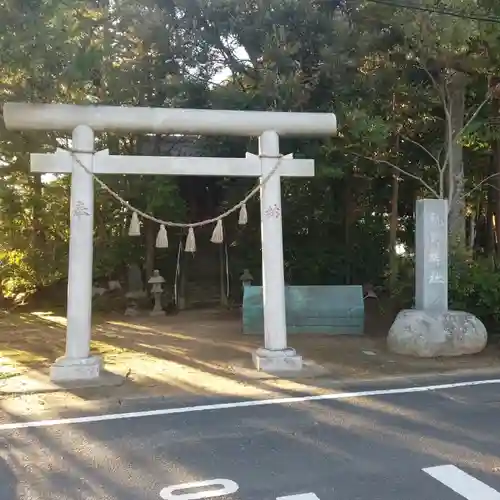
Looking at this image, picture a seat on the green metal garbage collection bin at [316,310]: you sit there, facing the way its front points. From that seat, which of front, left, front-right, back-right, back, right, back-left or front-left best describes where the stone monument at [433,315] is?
front-left

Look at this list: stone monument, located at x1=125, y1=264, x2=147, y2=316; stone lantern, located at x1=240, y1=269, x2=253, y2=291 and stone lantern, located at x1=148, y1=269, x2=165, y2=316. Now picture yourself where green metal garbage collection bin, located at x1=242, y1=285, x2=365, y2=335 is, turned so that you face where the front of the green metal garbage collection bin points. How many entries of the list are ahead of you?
0

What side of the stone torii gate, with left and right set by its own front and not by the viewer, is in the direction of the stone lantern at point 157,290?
back

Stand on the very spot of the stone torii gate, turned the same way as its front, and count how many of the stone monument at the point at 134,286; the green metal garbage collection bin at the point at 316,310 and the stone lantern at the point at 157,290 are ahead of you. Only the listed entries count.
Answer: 0

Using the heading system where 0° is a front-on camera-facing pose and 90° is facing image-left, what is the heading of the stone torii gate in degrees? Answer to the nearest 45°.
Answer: approximately 0°

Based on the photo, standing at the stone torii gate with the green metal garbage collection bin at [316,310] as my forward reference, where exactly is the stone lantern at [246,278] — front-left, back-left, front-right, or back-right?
front-left

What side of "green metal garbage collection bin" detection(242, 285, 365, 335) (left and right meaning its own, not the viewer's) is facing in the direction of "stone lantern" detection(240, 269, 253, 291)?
back

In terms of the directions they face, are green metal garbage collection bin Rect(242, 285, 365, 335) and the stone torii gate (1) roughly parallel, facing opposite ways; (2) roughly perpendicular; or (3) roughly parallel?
roughly parallel

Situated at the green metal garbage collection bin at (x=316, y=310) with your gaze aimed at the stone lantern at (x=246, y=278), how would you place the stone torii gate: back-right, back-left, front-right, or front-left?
back-left

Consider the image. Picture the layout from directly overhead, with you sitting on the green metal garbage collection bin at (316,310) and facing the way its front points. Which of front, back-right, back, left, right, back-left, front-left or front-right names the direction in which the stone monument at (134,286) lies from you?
back-right

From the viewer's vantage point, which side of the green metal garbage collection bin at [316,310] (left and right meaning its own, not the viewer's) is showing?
front

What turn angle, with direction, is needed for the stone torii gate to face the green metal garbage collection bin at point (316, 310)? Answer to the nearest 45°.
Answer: approximately 135° to its left

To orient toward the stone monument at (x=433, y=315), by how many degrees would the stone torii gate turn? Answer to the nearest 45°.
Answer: approximately 90° to its left

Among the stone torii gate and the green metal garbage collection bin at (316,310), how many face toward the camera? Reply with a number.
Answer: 2

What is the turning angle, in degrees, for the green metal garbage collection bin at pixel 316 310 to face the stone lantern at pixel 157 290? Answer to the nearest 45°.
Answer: approximately 135° to its right
